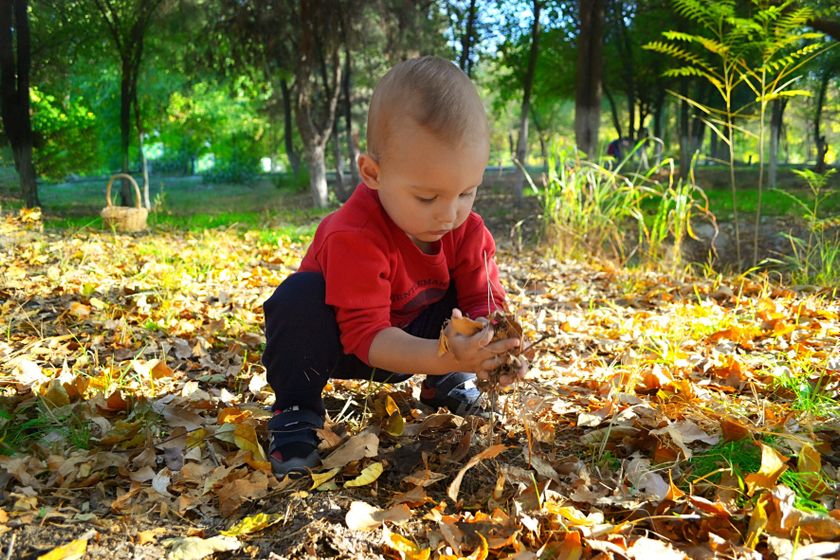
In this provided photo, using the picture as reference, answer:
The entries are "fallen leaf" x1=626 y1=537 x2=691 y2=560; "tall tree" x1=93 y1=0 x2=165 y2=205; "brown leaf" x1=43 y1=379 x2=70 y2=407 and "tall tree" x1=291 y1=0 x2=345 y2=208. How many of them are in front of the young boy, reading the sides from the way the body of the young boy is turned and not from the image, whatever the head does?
1

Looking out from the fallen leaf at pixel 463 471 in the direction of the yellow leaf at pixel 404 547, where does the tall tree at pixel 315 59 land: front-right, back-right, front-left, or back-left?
back-right

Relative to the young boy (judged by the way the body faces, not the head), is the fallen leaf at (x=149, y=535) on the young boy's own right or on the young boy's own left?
on the young boy's own right

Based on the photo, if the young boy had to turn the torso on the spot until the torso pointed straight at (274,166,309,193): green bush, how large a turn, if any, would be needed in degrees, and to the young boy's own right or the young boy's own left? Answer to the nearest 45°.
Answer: approximately 135° to the young boy's own left

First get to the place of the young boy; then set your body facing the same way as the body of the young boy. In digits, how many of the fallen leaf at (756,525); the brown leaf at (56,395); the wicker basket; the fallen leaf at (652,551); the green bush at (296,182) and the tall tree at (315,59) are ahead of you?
2

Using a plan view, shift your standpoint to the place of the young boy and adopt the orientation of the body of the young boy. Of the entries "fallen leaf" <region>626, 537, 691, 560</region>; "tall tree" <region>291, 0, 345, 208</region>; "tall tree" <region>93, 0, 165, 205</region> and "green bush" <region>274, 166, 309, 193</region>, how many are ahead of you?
1

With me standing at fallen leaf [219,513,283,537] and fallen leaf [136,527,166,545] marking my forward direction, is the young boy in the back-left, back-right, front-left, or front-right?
back-right

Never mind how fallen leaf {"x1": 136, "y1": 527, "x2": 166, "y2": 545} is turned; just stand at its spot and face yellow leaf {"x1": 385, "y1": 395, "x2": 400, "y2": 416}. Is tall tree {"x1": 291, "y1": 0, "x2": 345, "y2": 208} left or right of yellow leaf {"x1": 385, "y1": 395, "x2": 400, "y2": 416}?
left

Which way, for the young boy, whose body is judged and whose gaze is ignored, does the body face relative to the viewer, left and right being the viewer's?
facing the viewer and to the right of the viewer

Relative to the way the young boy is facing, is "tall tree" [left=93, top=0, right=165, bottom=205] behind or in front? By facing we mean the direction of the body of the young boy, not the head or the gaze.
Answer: behind

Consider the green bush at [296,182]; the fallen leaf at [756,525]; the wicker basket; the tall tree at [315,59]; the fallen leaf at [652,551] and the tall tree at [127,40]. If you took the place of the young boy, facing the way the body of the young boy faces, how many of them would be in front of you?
2
